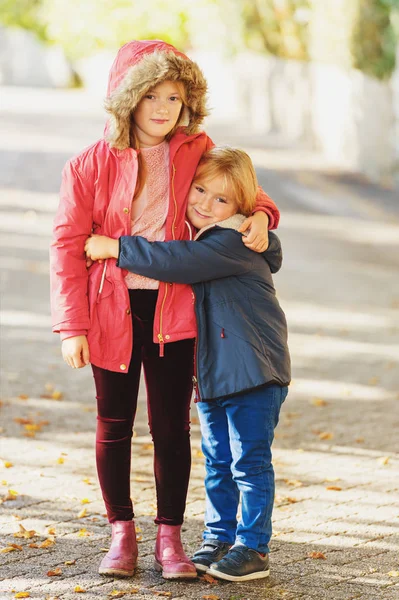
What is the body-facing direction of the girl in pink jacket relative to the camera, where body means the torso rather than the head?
toward the camera

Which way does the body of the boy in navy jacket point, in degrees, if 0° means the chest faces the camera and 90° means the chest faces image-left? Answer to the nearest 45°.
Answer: approximately 90°

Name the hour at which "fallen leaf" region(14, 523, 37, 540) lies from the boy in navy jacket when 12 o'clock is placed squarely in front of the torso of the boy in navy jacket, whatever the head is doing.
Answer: The fallen leaf is roughly at 1 o'clock from the boy in navy jacket.

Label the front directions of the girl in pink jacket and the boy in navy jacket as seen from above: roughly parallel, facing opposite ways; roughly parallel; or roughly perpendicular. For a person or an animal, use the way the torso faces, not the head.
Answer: roughly perpendicular

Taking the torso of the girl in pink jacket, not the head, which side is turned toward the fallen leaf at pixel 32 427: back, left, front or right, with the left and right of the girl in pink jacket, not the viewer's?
back

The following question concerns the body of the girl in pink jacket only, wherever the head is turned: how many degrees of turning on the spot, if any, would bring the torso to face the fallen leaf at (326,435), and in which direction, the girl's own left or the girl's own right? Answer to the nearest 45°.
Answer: approximately 135° to the girl's own left

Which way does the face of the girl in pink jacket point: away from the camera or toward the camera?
toward the camera
